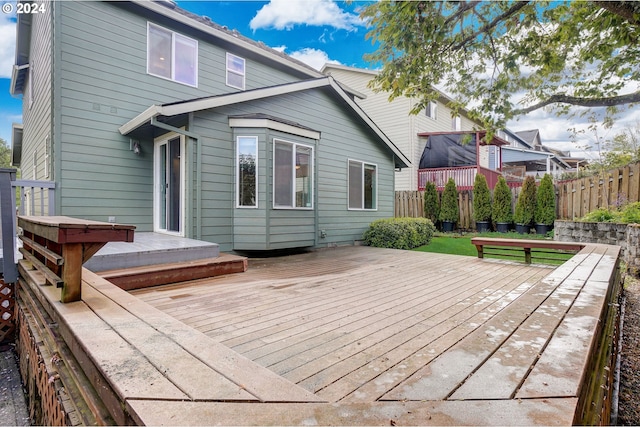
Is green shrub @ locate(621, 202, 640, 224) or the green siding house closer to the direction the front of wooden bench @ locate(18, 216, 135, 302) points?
the green shrub

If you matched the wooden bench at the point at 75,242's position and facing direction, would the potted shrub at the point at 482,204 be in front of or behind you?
in front

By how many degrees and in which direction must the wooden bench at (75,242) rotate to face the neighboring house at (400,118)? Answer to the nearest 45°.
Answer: approximately 45° to its left

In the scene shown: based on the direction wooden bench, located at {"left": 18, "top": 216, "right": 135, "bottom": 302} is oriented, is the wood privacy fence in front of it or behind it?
in front

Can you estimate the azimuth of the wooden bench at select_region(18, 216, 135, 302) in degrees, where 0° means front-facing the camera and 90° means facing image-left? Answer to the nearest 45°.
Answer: approximately 270°

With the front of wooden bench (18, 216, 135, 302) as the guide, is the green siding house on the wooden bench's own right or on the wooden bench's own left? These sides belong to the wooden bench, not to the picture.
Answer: on the wooden bench's own left

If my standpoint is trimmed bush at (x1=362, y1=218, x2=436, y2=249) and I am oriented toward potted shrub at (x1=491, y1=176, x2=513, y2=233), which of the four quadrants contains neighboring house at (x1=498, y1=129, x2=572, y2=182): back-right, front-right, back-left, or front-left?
front-left

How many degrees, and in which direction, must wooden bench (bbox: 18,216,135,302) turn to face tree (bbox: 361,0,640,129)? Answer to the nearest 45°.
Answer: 0° — it already faces it

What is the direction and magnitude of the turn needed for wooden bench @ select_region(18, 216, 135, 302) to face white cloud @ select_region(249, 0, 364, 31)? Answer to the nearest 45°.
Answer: approximately 45° to its left
